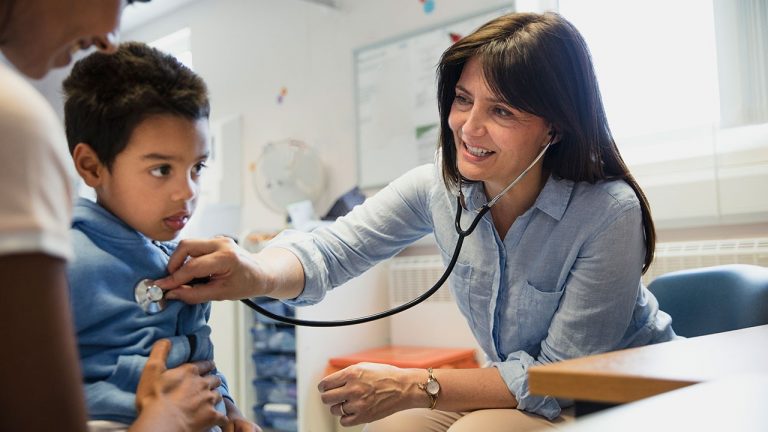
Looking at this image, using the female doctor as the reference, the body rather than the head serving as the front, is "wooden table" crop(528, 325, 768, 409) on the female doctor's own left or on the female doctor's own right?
on the female doctor's own left

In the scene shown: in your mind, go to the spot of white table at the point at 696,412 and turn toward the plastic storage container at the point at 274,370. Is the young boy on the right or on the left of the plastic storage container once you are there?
left

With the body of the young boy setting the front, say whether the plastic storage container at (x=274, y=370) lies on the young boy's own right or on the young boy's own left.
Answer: on the young boy's own left

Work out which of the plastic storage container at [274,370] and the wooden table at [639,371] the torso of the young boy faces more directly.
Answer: the wooden table

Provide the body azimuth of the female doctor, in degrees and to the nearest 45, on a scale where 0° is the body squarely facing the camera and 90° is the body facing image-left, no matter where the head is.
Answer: approximately 45°

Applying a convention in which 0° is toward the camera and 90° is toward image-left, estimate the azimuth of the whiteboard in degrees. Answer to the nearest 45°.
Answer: approximately 45°

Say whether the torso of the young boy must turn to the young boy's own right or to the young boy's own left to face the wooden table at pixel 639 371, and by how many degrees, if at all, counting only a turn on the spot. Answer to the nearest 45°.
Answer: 0° — they already face it

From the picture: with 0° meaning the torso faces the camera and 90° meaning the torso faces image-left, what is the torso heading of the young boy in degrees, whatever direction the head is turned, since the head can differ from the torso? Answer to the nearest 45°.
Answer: approximately 315°

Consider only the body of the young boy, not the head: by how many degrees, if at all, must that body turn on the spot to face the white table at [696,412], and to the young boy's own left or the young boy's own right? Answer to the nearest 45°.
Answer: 0° — they already face it

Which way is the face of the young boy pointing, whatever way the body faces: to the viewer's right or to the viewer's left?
to the viewer's right
